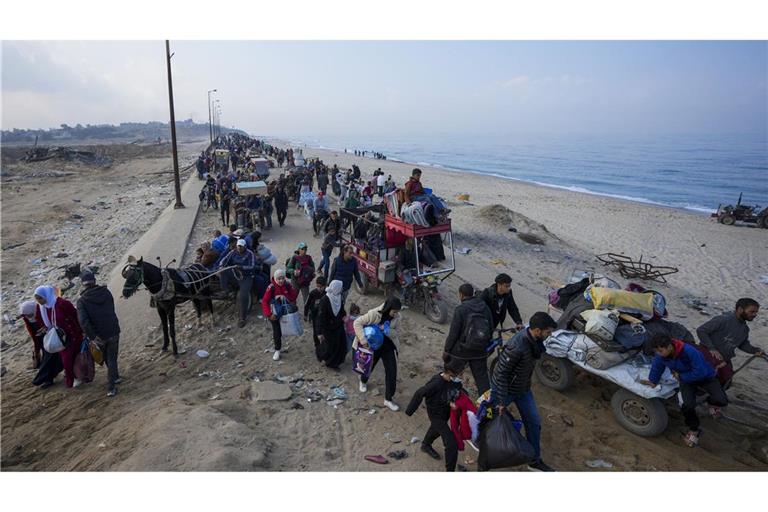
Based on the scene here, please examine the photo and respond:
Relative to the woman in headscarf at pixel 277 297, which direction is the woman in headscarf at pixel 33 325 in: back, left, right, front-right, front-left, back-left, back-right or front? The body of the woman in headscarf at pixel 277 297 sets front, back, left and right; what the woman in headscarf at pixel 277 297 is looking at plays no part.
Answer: right

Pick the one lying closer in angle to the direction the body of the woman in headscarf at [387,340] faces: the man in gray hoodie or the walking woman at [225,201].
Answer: the man in gray hoodie

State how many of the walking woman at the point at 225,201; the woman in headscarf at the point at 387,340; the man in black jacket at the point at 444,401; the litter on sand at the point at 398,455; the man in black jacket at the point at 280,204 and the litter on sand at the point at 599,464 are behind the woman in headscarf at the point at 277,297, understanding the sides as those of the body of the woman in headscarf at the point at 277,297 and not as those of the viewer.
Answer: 2

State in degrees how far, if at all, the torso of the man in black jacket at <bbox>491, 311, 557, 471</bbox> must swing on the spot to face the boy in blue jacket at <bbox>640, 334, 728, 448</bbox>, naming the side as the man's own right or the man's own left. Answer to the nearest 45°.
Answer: approximately 45° to the man's own left

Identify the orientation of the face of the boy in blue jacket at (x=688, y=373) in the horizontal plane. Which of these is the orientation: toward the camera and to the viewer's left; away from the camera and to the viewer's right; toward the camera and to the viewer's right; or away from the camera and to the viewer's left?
toward the camera and to the viewer's left

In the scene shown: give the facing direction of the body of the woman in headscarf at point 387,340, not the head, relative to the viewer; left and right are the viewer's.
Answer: facing the viewer and to the right of the viewer
